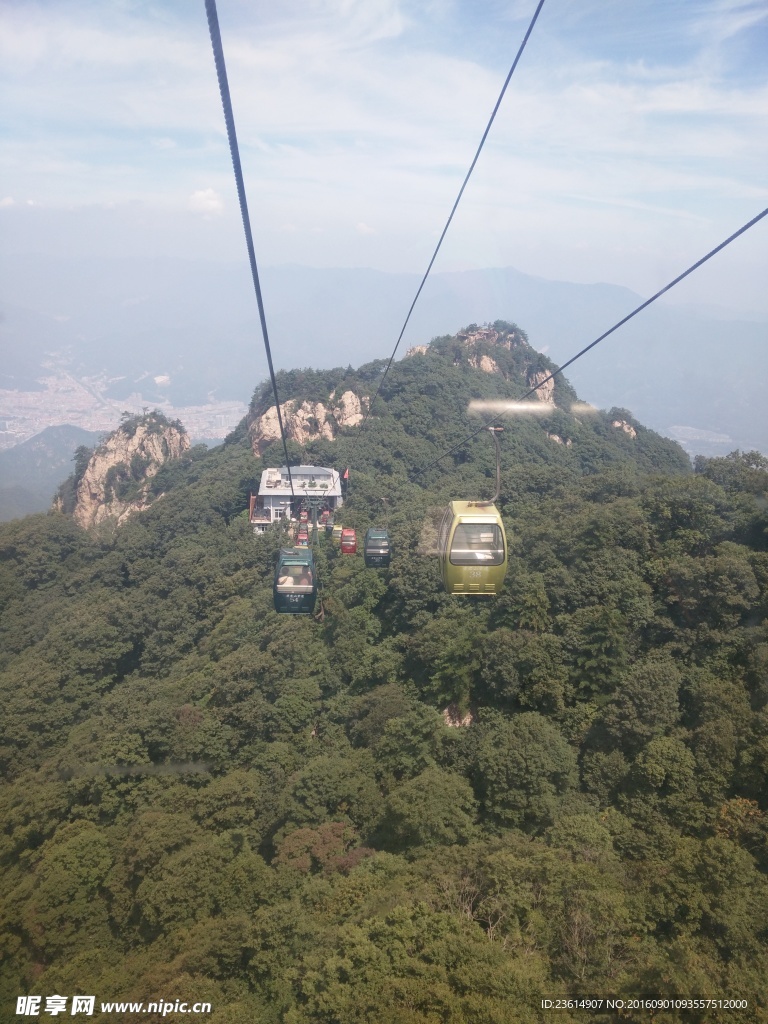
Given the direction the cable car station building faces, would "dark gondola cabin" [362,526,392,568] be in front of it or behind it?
in front

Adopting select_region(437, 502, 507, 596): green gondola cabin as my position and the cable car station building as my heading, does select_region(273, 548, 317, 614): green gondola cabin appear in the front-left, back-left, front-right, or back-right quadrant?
front-left

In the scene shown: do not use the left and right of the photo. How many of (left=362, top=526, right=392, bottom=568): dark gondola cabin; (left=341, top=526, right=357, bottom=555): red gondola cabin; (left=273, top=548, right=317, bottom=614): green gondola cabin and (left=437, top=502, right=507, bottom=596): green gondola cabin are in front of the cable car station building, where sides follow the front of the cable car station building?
4

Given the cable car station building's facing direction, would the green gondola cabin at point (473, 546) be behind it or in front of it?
in front

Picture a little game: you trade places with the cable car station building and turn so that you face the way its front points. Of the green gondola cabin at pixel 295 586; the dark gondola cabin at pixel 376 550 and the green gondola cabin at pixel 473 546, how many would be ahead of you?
3

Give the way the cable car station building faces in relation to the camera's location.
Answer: facing the viewer

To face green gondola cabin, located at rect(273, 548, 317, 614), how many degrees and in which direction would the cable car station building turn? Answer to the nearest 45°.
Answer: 0° — it already faces it

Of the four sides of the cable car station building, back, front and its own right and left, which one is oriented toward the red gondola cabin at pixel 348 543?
front

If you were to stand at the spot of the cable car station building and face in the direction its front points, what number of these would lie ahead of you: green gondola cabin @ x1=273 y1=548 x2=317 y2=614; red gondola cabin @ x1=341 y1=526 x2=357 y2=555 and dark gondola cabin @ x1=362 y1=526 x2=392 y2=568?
3
